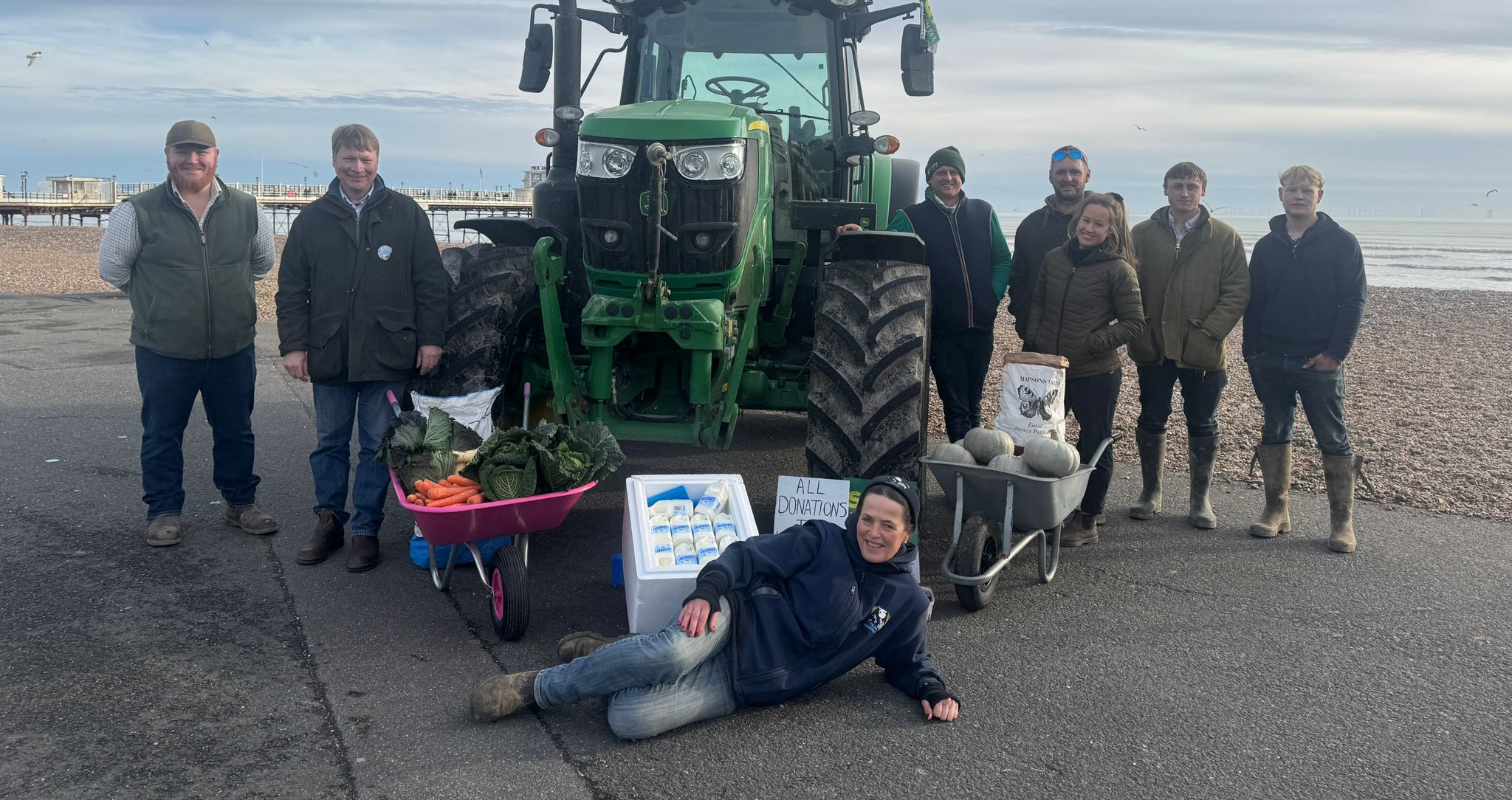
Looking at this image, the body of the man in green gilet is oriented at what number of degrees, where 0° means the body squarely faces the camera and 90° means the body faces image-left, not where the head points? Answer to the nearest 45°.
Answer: approximately 0°

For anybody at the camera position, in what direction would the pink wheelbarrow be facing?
facing the viewer and to the right of the viewer

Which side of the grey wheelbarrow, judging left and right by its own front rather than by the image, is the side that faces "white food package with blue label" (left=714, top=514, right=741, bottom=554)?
front

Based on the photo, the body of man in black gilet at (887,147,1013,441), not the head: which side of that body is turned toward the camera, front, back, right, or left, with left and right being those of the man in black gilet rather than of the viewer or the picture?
front

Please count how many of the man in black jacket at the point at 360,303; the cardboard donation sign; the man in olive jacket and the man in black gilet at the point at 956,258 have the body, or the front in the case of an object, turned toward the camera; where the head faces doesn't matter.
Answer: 4

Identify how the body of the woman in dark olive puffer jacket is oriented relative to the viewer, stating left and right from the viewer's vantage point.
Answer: facing the viewer and to the left of the viewer

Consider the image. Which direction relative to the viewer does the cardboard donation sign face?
toward the camera

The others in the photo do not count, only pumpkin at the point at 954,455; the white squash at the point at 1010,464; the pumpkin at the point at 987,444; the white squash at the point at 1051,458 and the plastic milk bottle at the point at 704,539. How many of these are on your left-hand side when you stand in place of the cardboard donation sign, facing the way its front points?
4

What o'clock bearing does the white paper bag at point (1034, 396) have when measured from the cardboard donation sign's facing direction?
The white paper bag is roughly at 8 o'clock from the cardboard donation sign.

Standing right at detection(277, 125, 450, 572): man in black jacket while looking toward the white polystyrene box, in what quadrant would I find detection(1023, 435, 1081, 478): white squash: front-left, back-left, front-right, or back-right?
front-left

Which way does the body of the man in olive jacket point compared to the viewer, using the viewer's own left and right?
facing the viewer

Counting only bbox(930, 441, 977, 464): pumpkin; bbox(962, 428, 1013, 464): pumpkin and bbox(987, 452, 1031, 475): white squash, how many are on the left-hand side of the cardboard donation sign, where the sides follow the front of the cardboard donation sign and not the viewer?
3

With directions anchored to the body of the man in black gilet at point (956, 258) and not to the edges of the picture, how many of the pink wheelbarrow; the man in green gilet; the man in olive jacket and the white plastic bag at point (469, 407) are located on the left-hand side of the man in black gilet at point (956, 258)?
1

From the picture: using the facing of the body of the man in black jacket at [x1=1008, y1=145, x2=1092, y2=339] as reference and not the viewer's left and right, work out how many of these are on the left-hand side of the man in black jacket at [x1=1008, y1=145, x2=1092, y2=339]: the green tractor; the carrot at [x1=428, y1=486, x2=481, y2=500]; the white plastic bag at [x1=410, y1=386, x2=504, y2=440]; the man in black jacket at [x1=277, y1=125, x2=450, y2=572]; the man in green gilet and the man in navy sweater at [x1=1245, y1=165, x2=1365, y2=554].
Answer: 1
